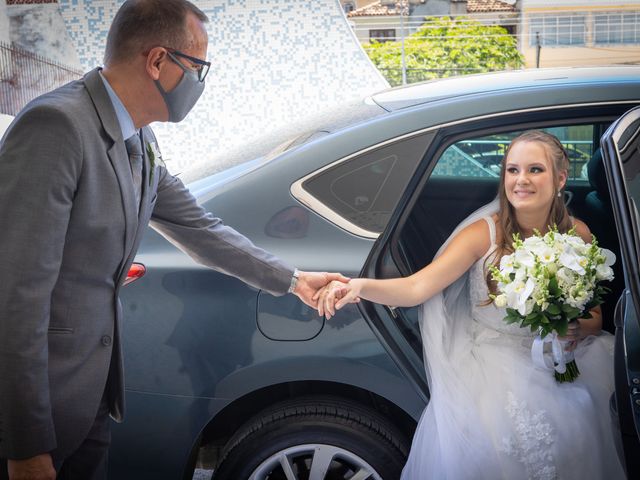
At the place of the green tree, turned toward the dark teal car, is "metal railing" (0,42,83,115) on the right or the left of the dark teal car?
right

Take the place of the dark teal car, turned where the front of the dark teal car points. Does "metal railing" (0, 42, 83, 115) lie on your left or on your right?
on your left

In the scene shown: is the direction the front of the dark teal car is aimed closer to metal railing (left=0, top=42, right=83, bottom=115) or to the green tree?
the green tree

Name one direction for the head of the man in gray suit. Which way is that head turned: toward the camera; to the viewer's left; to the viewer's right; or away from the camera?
to the viewer's right

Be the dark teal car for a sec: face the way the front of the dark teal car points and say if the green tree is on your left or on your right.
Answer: on your left

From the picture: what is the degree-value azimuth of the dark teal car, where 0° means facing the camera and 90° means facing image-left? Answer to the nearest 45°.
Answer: approximately 270°

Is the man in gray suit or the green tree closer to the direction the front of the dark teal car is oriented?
the green tree
